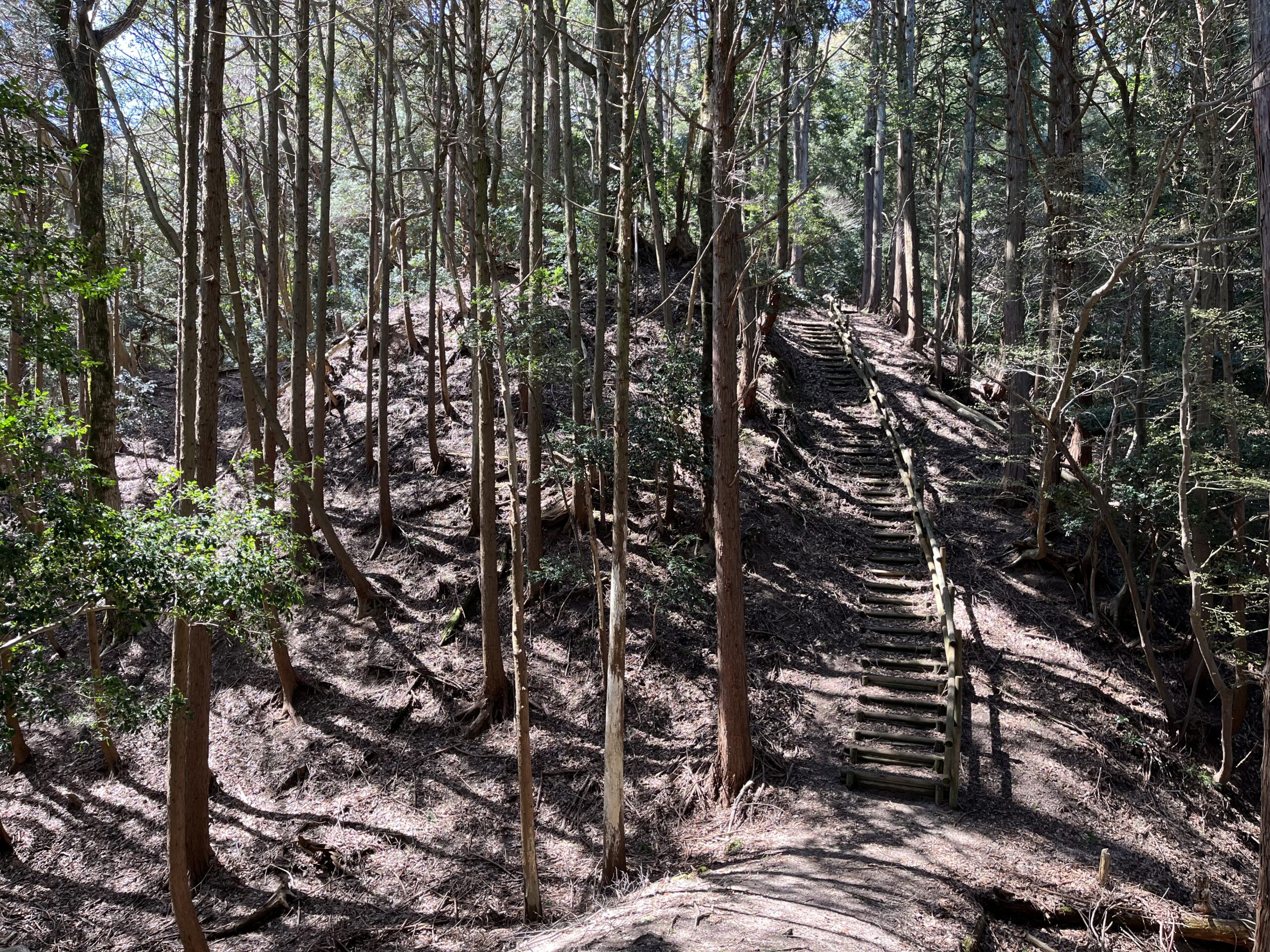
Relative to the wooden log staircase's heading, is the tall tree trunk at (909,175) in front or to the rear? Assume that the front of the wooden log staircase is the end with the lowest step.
to the rear

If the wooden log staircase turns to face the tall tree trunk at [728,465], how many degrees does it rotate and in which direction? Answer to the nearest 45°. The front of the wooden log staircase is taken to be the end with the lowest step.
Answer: approximately 45° to its right

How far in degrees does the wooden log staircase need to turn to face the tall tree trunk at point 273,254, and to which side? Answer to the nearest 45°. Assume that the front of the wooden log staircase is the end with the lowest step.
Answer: approximately 90° to its right

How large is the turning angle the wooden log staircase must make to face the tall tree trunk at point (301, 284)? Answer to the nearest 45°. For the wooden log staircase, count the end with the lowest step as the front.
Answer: approximately 90° to its right

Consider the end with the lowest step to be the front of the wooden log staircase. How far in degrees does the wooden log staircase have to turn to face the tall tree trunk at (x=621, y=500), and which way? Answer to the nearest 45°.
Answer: approximately 45° to its right

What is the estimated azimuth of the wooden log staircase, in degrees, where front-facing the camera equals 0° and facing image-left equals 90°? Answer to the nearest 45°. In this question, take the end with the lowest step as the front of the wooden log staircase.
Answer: approximately 0°
